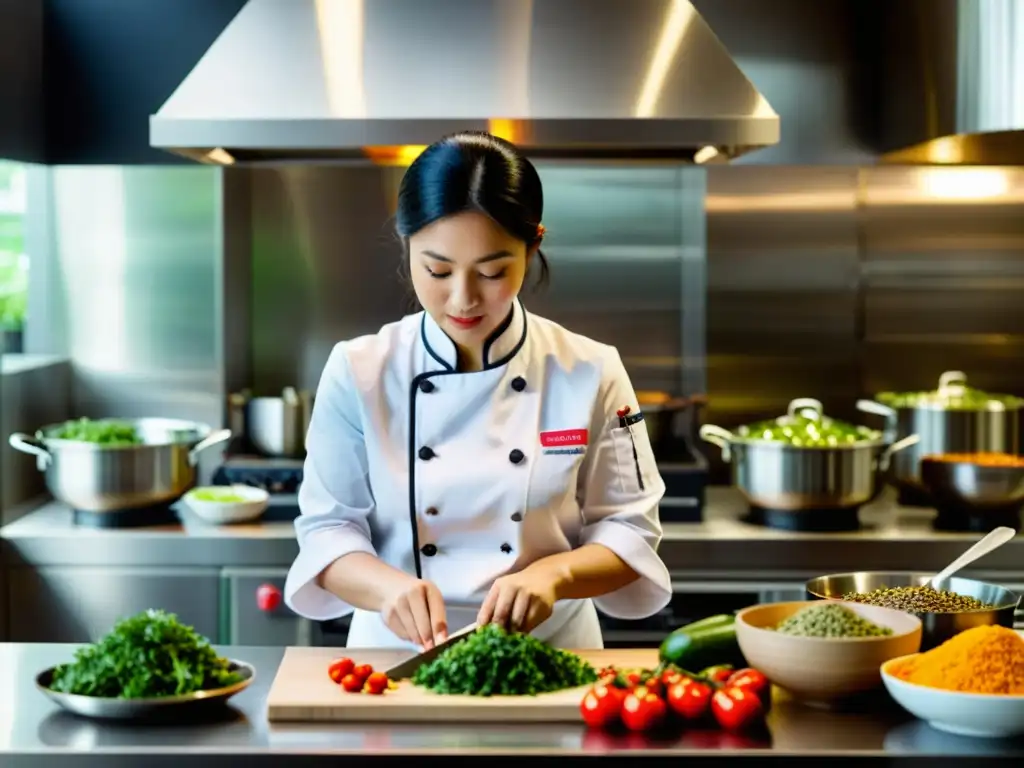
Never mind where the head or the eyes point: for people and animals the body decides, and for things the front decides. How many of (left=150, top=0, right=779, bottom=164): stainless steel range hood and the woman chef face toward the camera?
2

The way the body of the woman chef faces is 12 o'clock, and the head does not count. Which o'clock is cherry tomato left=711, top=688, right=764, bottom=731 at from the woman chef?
The cherry tomato is roughly at 11 o'clock from the woman chef.

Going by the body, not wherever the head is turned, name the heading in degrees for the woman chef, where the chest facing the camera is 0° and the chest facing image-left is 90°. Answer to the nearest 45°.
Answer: approximately 0°

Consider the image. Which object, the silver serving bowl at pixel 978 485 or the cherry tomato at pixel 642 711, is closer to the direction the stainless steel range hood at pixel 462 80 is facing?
the cherry tomato

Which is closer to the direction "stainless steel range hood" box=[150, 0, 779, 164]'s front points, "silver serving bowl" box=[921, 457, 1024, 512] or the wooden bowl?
the wooden bowl

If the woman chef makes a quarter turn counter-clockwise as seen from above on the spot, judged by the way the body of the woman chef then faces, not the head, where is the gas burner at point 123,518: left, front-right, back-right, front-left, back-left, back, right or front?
back-left

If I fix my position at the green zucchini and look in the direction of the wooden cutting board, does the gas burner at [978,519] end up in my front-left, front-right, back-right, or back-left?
back-right

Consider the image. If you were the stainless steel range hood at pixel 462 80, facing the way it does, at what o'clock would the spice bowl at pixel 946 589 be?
The spice bowl is roughly at 11 o'clock from the stainless steel range hood.
